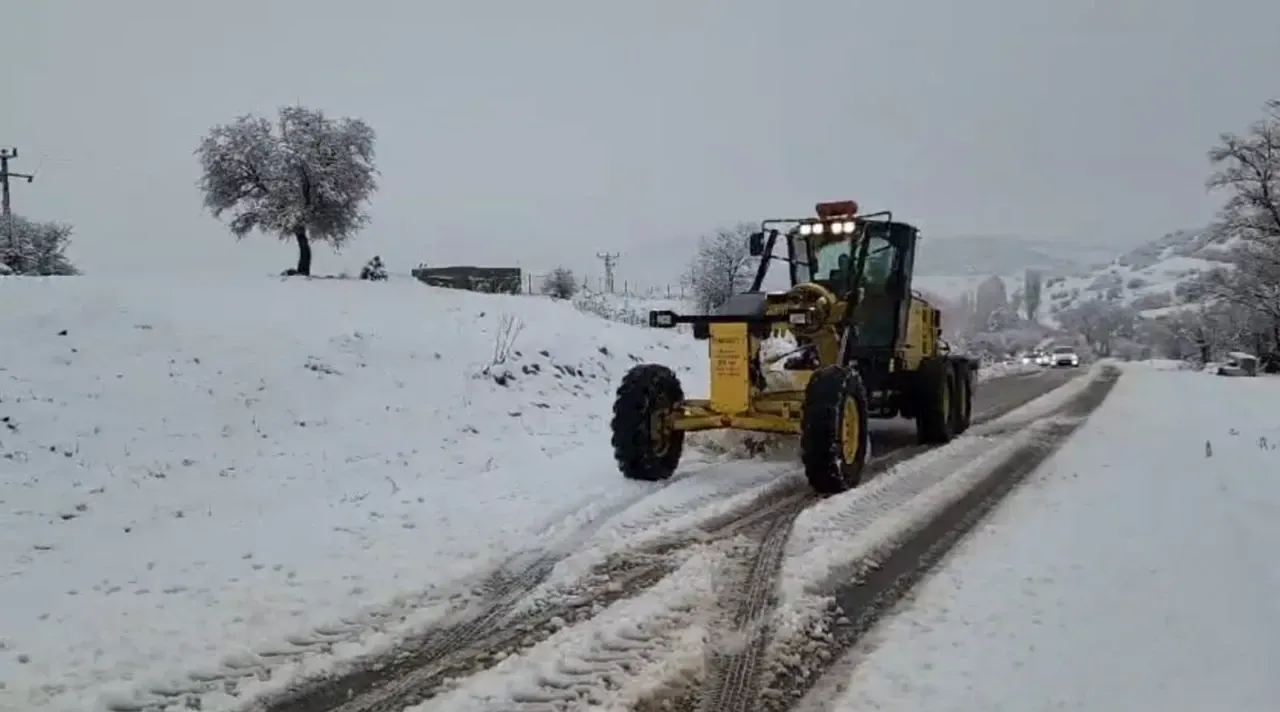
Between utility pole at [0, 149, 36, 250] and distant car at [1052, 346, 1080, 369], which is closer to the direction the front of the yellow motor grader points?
the utility pole

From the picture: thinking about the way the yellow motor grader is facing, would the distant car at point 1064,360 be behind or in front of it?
behind

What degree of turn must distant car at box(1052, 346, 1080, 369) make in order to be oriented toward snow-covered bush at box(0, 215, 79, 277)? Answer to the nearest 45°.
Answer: approximately 45° to its right

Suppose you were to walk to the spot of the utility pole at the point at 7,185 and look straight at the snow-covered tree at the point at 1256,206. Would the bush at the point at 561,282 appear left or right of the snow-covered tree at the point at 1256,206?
left

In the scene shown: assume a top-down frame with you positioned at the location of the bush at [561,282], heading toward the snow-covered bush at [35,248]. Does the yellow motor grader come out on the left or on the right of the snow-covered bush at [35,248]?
left

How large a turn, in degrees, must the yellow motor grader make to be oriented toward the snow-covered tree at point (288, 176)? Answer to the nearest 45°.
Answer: approximately 90° to its right

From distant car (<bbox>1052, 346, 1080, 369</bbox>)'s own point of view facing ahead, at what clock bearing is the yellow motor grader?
The yellow motor grader is roughly at 12 o'clock from the distant car.

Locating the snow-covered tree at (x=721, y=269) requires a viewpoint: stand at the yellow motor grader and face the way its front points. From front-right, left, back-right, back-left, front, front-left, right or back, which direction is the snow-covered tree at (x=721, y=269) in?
back-right
